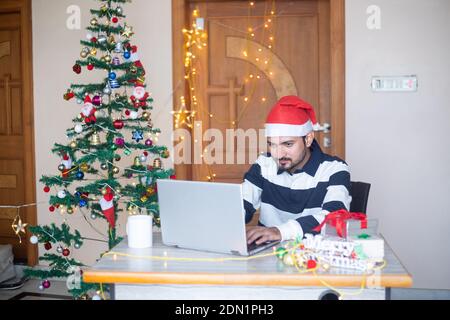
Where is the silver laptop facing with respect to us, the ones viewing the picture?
facing away from the viewer and to the right of the viewer

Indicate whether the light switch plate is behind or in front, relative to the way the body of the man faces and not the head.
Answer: behind

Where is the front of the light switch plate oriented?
toward the camera

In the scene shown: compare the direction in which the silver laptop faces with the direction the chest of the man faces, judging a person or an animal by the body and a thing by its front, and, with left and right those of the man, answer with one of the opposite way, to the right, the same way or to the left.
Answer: the opposite way

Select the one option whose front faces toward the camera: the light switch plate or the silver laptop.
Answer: the light switch plate

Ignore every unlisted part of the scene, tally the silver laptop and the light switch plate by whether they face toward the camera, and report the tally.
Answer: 1

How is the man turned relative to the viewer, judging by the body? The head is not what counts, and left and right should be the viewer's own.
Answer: facing the viewer and to the left of the viewer

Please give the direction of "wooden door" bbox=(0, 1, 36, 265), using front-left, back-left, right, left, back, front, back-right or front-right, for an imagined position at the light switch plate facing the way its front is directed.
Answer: right

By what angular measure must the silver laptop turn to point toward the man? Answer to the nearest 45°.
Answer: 0° — it already faces them

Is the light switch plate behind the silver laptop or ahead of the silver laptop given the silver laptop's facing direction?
ahead

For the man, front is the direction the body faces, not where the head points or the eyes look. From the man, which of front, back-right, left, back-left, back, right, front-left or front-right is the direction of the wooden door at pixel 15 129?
right

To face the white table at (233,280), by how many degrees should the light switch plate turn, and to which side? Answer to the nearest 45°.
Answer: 0° — it already faces it

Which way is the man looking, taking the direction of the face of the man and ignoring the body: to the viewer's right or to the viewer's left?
to the viewer's left

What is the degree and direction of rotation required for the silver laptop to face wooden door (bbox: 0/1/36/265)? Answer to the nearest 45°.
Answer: approximately 90° to its left
